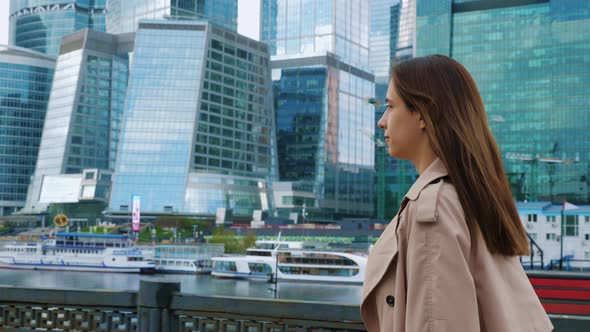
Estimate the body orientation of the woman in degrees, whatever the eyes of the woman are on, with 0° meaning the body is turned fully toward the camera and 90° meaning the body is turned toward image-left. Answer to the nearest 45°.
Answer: approximately 90°

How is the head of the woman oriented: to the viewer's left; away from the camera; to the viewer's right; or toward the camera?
to the viewer's left
